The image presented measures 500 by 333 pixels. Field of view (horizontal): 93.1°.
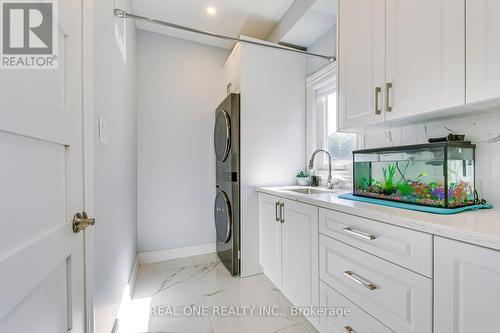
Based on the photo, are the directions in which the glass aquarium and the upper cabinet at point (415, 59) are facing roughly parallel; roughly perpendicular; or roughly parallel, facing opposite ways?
roughly parallel

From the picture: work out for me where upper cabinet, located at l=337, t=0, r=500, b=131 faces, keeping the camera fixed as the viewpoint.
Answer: facing the viewer and to the left of the viewer

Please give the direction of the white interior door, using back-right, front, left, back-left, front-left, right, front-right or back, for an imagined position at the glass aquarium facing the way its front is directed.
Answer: front

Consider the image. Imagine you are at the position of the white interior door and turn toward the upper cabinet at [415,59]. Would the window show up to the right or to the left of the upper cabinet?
left

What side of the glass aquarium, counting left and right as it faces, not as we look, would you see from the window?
right

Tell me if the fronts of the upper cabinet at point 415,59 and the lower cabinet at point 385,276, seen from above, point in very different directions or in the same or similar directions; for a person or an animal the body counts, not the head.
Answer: same or similar directions

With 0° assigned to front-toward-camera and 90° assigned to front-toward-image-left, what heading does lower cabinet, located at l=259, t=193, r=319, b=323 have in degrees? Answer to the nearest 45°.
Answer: approximately 45°

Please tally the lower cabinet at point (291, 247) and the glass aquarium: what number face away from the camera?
0
